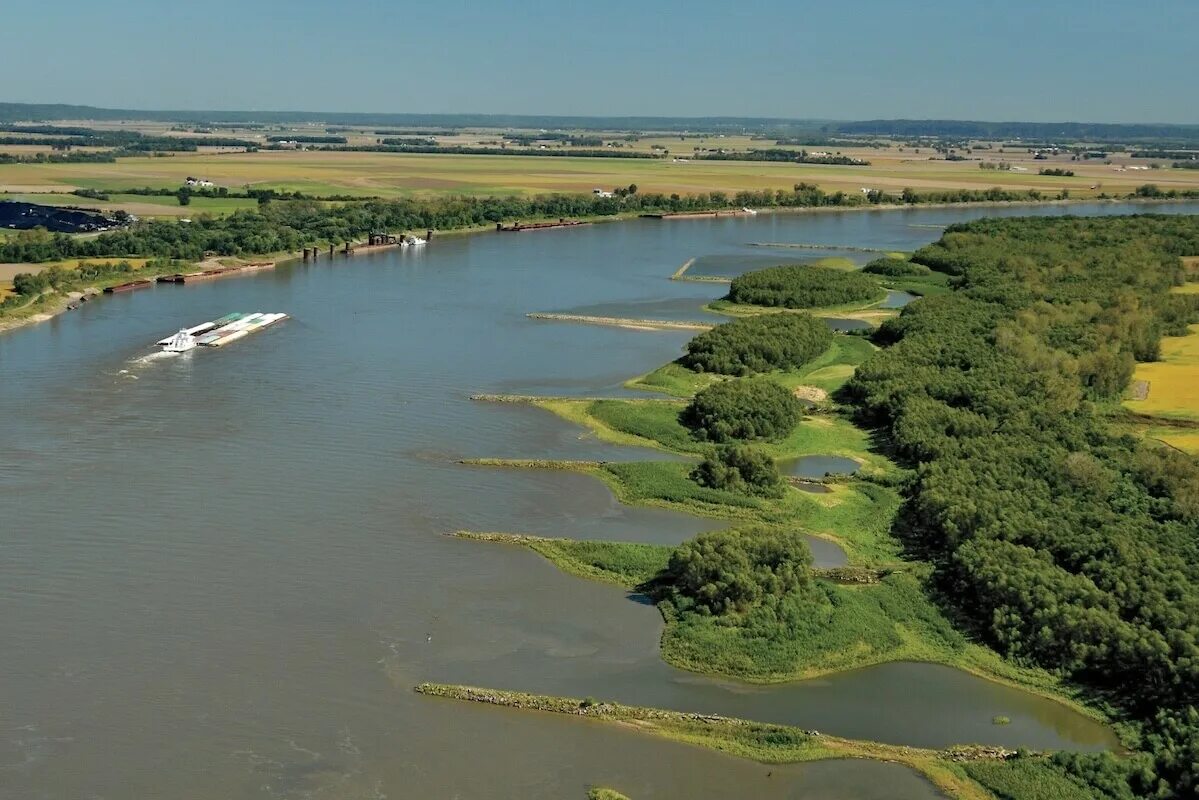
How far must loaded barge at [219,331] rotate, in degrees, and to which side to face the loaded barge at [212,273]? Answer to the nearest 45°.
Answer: approximately 45° to its left

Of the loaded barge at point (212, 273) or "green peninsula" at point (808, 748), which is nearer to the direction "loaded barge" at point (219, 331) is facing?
the loaded barge

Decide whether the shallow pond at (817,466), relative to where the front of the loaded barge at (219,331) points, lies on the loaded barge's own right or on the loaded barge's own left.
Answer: on the loaded barge's own right

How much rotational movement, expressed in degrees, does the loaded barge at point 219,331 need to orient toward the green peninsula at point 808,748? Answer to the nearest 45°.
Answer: approximately 135° to its right

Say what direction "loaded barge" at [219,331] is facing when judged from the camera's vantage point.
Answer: facing away from the viewer and to the right of the viewer

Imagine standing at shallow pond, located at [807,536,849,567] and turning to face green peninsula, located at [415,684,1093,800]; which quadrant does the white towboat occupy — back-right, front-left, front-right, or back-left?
back-right

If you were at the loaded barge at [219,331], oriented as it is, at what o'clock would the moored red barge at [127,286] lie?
the moored red barge at [127,286] is roughly at 10 o'clock from the loaded barge at [219,331].

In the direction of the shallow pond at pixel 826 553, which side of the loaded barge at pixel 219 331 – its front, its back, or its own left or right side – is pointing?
right

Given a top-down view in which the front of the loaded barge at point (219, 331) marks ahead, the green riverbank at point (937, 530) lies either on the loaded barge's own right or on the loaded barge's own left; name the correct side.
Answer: on the loaded barge's own right
